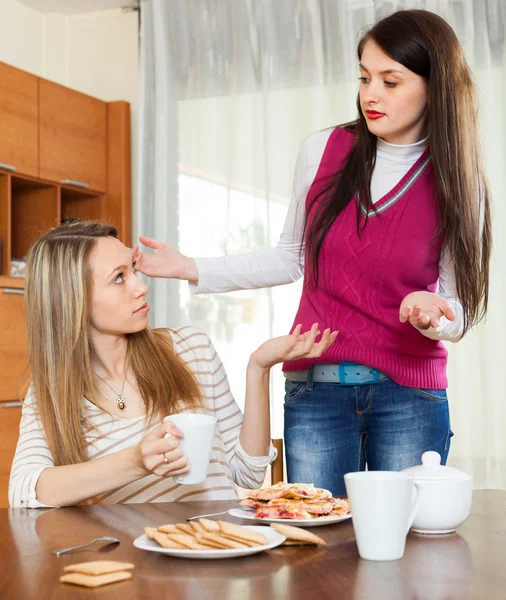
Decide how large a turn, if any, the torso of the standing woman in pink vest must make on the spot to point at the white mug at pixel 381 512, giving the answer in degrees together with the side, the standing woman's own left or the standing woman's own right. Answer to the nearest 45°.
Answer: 0° — they already face it

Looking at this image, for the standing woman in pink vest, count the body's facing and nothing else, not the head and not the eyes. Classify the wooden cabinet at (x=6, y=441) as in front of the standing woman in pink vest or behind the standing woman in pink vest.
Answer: behind

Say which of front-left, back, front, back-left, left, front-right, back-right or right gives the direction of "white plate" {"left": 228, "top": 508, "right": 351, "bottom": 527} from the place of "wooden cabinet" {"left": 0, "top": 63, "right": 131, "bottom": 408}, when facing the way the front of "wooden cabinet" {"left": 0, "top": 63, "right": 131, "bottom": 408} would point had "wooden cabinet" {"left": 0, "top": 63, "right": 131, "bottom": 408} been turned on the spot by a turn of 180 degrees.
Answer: back-left

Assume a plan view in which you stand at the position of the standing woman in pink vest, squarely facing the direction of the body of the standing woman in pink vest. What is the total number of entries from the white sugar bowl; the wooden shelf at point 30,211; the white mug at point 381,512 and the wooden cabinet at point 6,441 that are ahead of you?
2

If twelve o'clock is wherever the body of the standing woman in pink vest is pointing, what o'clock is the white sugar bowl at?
The white sugar bowl is roughly at 12 o'clock from the standing woman in pink vest.

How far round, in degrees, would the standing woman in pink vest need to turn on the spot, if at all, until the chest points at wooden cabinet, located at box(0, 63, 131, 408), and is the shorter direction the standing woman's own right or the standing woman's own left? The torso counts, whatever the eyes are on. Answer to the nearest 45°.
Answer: approximately 135° to the standing woman's own right

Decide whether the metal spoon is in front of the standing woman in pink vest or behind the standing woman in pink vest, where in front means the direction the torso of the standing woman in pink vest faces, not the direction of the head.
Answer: in front

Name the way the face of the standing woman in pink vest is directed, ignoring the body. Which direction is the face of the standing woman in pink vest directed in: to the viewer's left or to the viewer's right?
to the viewer's left

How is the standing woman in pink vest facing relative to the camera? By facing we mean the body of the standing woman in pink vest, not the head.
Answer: toward the camera

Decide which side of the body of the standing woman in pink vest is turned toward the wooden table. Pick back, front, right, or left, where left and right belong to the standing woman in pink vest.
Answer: front

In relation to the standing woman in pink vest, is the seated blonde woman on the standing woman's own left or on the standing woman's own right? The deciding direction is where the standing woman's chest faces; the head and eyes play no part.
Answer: on the standing woman's own right

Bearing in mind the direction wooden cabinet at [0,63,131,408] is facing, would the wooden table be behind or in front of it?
in front

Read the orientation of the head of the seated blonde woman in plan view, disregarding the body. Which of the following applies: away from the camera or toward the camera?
toward the camera

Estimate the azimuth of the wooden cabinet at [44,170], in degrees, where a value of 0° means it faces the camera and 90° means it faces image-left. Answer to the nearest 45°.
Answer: approximately 315°
